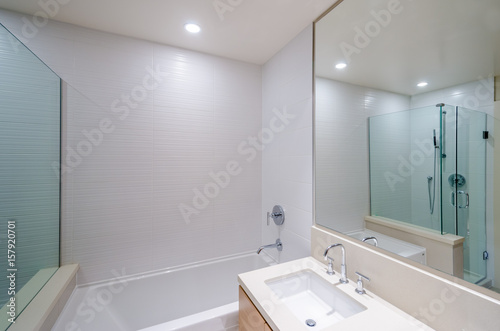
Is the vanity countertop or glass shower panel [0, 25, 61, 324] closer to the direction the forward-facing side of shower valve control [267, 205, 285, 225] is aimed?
the glass shower panel

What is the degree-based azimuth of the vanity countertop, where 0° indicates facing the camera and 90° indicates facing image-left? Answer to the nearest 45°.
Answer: approximately 45°

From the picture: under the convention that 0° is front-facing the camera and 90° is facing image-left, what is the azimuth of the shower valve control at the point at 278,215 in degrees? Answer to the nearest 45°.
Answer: approximately 45°

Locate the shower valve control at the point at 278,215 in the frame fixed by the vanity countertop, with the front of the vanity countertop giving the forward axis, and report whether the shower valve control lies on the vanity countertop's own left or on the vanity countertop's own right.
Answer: on the vanity countertop's own right

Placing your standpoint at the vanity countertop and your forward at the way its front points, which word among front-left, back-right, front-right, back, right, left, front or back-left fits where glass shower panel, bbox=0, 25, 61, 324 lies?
front-right

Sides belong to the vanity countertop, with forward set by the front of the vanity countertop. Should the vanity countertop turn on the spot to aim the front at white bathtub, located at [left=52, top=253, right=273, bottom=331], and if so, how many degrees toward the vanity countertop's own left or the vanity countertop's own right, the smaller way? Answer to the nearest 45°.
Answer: approximately 45° to the vanity countertop's own right

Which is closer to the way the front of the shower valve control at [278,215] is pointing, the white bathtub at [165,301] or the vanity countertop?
the white bathtub
